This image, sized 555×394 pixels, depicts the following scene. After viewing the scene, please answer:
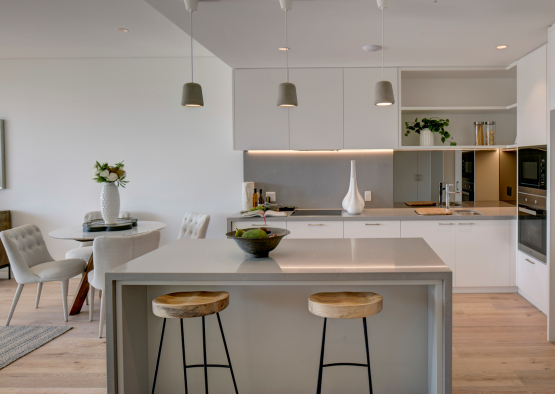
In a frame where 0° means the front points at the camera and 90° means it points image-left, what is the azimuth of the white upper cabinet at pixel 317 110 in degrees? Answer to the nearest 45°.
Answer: approximately 0°

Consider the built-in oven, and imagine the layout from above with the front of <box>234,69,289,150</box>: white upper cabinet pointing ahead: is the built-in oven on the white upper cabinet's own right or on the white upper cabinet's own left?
on the white upper cabinet's own left

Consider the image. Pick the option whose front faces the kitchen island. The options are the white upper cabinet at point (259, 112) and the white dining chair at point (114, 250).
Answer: the white upper cabinet

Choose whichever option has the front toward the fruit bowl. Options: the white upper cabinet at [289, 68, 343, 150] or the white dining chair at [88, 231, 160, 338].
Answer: the white upper cabinet

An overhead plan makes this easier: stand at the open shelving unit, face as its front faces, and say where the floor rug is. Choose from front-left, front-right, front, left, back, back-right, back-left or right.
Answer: front-right

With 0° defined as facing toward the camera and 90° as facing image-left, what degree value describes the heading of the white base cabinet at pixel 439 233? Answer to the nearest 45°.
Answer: approximately 0°

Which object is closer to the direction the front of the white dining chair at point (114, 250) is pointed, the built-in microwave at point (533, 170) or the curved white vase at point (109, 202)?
the curved white vase

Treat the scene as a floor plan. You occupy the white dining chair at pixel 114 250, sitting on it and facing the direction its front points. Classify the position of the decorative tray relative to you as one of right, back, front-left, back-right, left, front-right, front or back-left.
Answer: front-right

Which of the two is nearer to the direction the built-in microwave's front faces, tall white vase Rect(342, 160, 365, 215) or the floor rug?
the floor rug

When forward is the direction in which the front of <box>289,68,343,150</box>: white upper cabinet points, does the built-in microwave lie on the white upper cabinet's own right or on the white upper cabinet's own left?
on the white upper cabinet's own left
